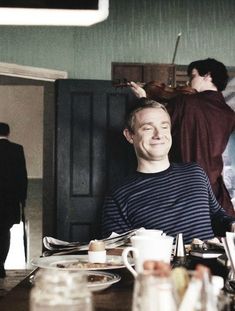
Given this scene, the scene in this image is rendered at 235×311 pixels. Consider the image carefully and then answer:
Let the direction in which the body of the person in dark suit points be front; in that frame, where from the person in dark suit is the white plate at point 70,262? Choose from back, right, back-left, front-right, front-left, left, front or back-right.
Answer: back

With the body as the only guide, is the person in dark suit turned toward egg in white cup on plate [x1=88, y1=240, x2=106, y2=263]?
no

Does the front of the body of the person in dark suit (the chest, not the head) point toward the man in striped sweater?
no

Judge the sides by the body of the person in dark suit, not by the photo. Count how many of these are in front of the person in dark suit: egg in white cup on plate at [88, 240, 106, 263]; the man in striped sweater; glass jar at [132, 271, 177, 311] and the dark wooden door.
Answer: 0

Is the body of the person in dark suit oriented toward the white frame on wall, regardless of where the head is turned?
no

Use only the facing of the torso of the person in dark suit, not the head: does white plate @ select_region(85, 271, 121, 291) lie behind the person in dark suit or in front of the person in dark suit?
behind

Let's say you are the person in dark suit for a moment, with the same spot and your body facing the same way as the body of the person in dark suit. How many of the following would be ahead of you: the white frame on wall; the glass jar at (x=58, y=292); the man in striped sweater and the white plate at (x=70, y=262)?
0
